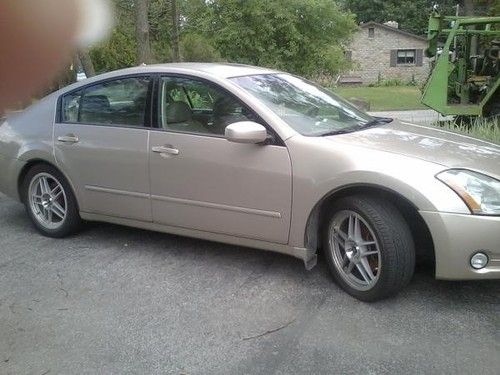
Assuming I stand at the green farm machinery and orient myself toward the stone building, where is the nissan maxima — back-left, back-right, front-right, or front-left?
back-left

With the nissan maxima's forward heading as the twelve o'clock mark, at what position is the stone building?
The stone building is roughly at 8 o'clock from the nissan maxima.

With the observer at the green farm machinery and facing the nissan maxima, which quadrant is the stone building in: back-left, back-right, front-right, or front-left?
back-right

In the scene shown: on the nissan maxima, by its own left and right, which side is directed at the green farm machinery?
left
